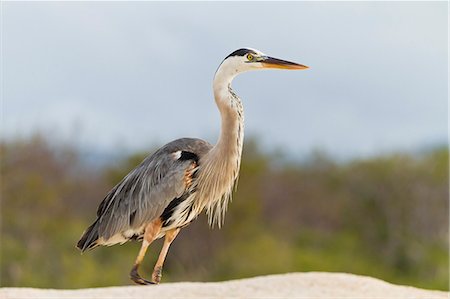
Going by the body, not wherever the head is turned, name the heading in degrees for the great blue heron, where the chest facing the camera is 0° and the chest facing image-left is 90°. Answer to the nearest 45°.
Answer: approximately 270°
